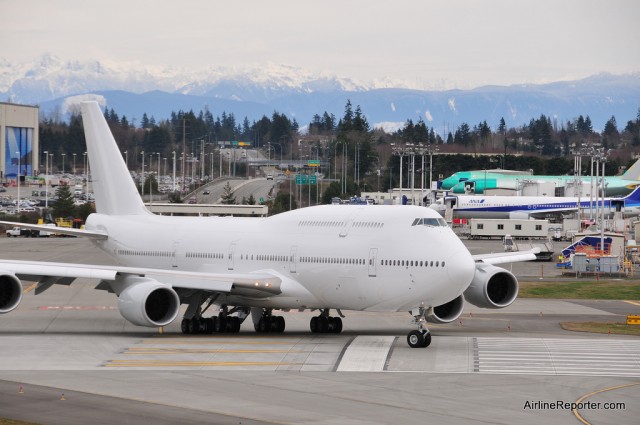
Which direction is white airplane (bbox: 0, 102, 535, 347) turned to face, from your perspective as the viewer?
facing the viewer and to the right of the viewer
